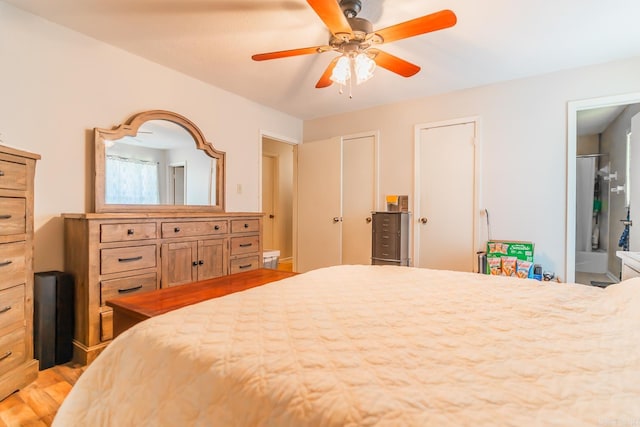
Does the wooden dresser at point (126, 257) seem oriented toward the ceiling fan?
yes

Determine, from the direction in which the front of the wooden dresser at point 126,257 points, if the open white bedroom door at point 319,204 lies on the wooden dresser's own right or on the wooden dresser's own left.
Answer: on the wooden dresser's own left

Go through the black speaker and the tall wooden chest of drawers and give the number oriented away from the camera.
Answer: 0

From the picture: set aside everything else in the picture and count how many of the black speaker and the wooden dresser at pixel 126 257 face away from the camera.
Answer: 0

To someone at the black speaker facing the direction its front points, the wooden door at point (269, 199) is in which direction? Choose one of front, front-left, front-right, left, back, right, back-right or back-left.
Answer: left

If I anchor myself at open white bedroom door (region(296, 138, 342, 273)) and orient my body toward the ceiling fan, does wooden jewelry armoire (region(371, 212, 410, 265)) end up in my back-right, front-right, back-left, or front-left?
front-left

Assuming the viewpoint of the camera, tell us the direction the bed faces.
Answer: facing away from the viewer and to the left of the viewer

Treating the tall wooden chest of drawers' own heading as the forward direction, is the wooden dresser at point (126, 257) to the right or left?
on its left

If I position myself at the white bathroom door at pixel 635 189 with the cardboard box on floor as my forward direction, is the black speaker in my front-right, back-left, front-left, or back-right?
front-left

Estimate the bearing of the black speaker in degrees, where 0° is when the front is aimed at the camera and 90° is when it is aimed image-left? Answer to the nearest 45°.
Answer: approximately 315°

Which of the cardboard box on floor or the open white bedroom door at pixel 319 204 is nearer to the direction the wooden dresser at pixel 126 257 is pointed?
the cardboard box on floor

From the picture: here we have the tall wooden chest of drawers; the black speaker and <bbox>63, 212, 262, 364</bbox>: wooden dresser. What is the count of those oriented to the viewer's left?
0

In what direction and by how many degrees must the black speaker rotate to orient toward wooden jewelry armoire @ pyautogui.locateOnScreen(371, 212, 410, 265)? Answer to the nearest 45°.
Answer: approximately 45° to its left

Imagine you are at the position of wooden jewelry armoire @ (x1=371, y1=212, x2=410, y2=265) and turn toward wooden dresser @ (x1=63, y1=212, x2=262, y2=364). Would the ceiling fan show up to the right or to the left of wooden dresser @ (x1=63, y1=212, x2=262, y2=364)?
left

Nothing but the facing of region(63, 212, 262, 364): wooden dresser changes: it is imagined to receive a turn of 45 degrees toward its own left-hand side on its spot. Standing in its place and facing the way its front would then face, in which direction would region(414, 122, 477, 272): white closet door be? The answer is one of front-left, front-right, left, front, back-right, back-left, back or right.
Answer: front

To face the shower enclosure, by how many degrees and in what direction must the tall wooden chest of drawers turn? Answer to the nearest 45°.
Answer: approximately 45° to its left

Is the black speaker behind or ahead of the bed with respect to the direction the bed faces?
ahead

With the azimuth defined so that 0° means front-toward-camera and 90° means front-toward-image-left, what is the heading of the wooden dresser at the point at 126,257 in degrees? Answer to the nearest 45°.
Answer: approximately 315°
